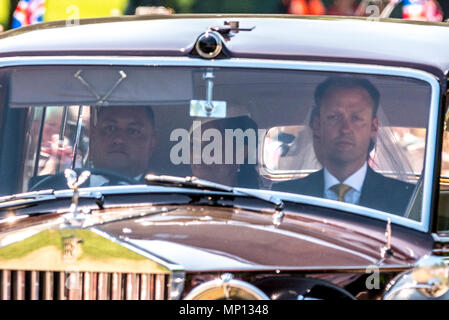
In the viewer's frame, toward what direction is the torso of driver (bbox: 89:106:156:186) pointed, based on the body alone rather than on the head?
toward the camera

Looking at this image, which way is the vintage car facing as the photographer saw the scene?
facing the viewer and to the left of the viewer

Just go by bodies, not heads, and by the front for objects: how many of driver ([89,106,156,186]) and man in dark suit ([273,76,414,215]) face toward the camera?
2

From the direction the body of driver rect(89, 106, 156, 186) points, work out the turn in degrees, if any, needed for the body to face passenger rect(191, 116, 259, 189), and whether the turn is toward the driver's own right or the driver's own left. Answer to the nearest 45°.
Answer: approximately 90° to the driver's own left

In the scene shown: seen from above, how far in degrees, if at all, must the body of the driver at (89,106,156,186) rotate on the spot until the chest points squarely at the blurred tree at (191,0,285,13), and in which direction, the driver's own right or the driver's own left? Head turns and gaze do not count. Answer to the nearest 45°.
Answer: approximately 180°

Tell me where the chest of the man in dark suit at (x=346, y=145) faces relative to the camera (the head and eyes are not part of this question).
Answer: toward the camera

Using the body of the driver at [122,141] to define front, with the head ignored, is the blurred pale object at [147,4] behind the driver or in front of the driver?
behind

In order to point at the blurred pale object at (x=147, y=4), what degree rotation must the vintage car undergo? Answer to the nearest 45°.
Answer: approximately 135° to its right

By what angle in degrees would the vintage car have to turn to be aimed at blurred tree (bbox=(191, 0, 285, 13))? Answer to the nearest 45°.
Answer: approximately 135° to its right

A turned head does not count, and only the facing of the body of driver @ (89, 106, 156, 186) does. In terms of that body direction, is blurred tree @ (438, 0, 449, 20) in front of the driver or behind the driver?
behind

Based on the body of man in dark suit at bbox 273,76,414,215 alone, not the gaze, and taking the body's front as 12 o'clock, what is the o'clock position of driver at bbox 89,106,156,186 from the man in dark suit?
The driver is roughly at 3 o'clock from the man in dark suit.
